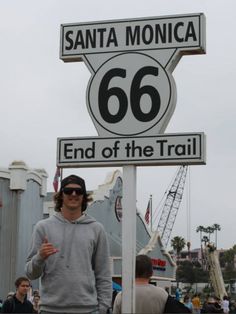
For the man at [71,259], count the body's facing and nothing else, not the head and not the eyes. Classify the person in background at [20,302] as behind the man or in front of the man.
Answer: behind

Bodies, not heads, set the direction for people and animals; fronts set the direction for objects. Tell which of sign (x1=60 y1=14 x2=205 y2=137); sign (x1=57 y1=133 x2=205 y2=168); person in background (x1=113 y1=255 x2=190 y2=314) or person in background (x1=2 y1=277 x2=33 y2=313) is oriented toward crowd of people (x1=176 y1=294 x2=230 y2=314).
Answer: person in background (x1=113 y1=255 x2=190 y2=314)

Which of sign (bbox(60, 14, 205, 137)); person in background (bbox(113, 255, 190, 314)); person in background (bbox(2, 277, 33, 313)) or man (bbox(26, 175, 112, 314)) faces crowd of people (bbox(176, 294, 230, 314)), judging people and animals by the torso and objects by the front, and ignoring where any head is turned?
person in background (bbox(113, 255, 190, 314))

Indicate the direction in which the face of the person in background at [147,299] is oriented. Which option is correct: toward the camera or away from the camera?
away from the camera

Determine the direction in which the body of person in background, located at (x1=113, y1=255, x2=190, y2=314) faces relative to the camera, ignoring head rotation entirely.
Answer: away from the camera

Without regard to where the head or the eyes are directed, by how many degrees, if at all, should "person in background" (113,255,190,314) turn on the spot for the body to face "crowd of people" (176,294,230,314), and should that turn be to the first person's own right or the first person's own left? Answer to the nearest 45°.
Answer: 0° — they already face them
